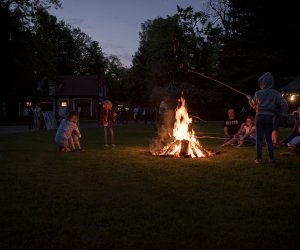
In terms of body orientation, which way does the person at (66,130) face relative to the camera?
to the viewer's right

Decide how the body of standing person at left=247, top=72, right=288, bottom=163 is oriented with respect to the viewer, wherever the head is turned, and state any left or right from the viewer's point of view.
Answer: facing away from the viewer and to the left of the viewer

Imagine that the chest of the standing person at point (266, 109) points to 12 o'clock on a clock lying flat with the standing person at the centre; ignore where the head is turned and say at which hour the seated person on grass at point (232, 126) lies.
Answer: The seated person on grass is roughly at 1 o'clock from the standing person.

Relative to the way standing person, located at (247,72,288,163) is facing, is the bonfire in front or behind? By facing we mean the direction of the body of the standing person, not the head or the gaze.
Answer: in front

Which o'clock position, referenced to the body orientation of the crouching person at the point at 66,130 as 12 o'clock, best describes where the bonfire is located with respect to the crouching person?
The bonfire is roughly at 1 o'clock from the crouching person.

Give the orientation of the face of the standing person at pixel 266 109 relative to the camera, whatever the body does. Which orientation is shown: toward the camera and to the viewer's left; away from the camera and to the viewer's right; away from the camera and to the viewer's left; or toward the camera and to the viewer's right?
away from the camera and to the viewer's left

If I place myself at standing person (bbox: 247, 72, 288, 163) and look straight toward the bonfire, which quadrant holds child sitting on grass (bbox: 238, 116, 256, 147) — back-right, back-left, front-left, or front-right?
front-right

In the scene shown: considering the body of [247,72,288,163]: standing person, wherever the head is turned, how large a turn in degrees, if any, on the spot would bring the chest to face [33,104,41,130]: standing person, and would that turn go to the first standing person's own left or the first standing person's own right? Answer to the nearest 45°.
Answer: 0° — they already face them
